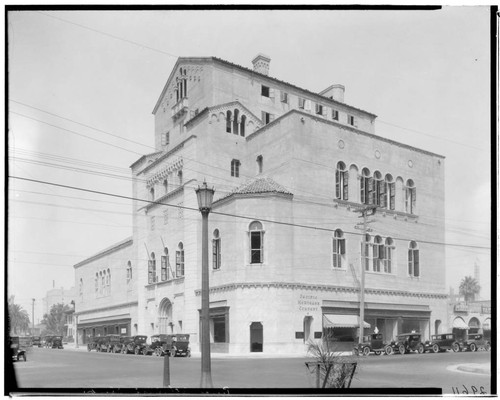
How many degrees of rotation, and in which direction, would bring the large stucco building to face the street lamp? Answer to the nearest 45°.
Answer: approximately 45° to its left

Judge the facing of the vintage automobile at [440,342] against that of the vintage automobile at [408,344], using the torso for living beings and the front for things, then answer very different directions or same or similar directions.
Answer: same or similar directions

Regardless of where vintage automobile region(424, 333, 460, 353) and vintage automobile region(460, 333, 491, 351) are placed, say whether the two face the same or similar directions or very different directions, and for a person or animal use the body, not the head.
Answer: same or similar directions

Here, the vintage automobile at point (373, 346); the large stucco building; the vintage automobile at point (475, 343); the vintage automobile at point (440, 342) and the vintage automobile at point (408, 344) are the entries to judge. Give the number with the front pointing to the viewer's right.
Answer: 0

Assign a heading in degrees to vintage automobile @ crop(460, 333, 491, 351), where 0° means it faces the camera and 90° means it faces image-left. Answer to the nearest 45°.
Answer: approximately 45°

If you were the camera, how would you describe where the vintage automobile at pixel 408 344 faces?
facing the viewer and to the left of the viewer

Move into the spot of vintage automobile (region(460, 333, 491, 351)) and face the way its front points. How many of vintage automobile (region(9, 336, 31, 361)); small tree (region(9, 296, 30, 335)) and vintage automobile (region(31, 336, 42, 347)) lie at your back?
0
